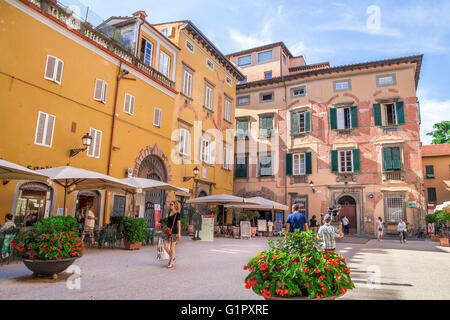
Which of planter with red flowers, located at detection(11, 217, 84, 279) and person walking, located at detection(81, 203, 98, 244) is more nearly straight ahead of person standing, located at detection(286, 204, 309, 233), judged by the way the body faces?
the person walking

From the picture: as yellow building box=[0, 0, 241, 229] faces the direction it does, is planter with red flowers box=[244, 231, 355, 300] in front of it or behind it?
in front

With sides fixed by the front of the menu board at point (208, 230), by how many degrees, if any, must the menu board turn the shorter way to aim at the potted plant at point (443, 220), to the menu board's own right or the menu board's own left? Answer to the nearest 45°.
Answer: approximately 90° to the menu board's own left

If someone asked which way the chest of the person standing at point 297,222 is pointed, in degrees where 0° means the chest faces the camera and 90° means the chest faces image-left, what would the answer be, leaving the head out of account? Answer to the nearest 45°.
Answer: approximately 180°

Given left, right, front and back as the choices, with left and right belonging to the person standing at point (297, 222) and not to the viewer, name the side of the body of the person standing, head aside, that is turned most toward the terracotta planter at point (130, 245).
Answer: left

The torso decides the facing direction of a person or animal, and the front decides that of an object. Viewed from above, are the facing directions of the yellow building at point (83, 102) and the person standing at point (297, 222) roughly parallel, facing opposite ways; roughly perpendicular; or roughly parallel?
roughly perpendicular

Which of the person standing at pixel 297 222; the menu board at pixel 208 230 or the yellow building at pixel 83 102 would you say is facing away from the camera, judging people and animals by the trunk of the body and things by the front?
the person standing
